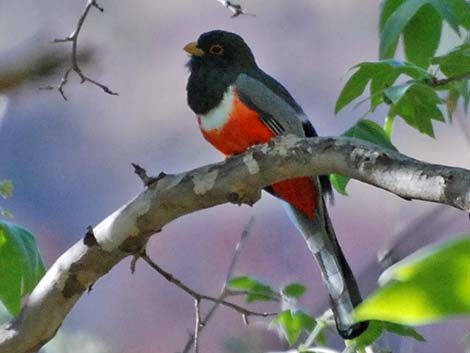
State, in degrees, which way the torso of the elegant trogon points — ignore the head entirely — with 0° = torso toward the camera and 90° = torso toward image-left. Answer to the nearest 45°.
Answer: approximately 90°

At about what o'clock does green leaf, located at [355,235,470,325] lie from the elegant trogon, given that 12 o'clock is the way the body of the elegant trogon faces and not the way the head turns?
The green leaf is roughly at 9 o'clock from the elegant trogon.
